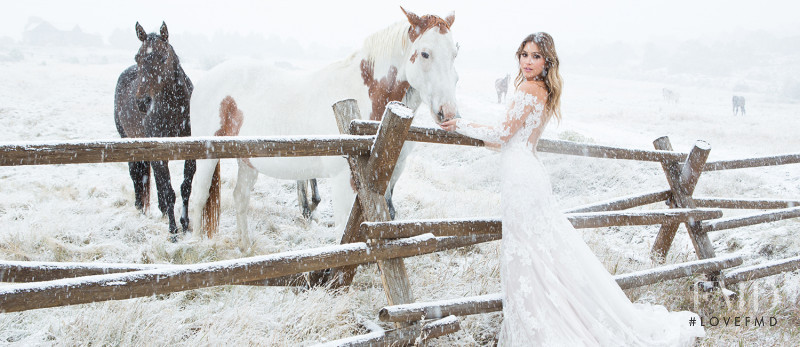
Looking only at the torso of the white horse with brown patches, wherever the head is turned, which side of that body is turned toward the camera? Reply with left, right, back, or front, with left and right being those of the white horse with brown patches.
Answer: right

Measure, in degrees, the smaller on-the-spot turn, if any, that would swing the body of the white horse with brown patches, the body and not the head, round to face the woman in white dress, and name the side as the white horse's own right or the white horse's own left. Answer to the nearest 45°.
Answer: approximately 45° to the white horse's own right

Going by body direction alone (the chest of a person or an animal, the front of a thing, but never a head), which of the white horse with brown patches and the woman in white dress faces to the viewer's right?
the white horse with brown patches

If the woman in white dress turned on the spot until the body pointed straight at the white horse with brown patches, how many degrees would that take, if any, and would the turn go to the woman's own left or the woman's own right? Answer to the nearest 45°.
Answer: approximately 45° to the woman's own right

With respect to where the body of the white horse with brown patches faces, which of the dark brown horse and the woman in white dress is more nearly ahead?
the woman in white dress
